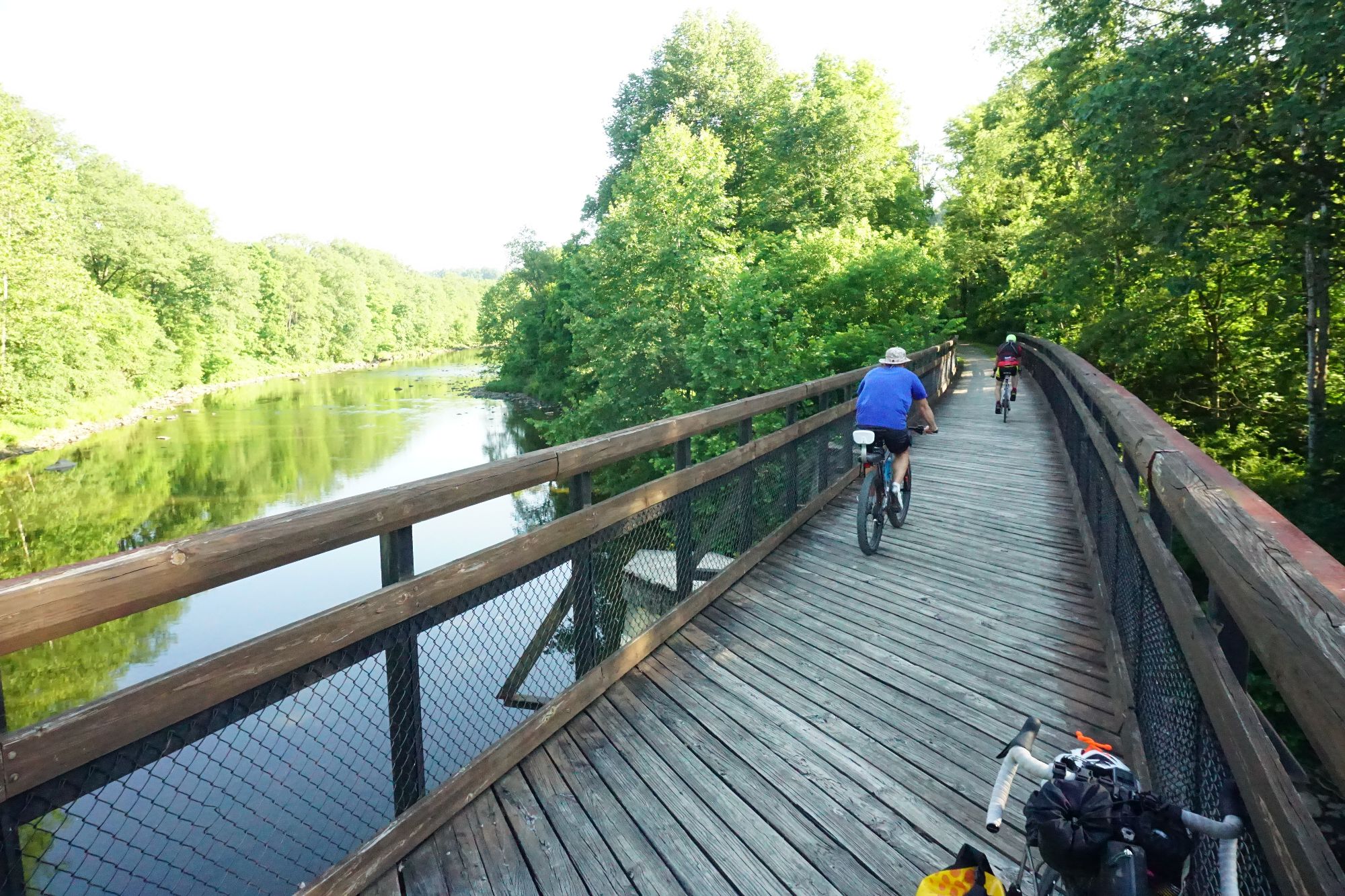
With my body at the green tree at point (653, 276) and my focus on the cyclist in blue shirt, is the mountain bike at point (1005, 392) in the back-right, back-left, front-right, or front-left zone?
front-left

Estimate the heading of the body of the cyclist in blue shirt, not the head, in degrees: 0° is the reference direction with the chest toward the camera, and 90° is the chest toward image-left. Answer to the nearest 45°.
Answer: approximately 225°

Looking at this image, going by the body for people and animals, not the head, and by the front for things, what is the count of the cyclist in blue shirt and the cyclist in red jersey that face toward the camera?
0

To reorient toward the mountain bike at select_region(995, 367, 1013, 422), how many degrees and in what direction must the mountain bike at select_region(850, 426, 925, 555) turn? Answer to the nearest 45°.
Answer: approximately 45° to its left

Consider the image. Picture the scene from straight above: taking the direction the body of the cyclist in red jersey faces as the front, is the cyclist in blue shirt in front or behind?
behind

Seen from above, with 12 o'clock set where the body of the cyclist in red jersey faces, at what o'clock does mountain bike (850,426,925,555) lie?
The mountain bike is roughly at 6 o'clock from the cyclist in red jersey.

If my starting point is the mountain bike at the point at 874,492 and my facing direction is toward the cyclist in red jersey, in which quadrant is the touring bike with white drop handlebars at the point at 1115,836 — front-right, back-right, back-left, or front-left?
back-right

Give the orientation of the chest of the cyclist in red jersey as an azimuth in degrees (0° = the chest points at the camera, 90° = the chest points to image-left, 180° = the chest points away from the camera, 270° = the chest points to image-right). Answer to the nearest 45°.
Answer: approximately 180°

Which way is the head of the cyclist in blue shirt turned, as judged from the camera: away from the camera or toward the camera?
away from the camera

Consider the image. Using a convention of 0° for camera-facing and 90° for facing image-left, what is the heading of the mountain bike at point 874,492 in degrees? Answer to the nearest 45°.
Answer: approximately 225°

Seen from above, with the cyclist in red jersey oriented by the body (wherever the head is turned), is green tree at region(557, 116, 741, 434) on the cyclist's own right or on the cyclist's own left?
on the cyclist's own left
